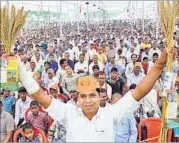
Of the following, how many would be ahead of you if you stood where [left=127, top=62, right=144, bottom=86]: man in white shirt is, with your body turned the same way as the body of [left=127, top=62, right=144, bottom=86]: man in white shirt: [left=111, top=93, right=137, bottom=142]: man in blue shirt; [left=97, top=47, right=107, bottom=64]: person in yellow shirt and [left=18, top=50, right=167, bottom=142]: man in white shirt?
2

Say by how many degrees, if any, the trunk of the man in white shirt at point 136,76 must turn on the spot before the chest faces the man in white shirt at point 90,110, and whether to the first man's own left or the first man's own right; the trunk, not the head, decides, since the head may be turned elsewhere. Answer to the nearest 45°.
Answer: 0° — they already face them

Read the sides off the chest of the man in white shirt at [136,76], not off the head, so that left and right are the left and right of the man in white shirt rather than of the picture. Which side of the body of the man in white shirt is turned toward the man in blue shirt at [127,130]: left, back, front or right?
front

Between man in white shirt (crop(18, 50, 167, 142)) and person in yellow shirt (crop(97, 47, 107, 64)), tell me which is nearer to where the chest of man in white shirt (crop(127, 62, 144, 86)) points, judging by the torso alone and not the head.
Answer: the man in white shirt

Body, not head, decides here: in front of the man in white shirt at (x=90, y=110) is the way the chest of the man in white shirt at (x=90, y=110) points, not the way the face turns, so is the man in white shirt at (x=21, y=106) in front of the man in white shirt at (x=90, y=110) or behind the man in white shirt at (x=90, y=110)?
behind

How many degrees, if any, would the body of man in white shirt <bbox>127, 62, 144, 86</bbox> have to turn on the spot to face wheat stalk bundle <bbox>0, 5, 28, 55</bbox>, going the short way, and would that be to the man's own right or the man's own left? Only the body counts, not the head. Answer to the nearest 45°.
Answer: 0° — they already face it

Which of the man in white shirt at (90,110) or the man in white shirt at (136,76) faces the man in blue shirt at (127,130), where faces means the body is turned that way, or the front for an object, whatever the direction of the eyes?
the man in white shirt at (136,76)

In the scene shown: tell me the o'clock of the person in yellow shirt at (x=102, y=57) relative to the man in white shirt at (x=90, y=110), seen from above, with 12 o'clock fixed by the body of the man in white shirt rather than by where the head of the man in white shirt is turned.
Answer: The person in yellow shirt is roughly at 6 o'clock from the man in white shirt.

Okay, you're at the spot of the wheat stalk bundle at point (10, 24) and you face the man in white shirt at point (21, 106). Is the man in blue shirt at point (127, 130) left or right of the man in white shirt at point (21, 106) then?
right

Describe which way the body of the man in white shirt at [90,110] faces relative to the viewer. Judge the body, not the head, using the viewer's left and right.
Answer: facing the viewer

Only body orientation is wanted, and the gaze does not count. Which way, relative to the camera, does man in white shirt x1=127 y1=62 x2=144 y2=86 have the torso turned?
toward the camera

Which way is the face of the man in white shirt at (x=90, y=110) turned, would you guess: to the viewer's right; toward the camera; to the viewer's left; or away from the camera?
toward the camera

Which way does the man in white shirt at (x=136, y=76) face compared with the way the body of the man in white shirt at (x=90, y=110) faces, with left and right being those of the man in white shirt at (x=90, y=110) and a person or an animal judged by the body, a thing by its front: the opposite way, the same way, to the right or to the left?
the same way
